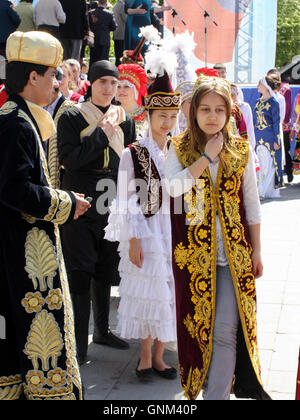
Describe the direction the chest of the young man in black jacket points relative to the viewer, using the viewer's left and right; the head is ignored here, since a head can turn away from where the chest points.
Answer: facing the viewer and to the right of the viewer

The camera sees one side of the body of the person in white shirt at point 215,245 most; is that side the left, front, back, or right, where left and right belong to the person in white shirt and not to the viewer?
front

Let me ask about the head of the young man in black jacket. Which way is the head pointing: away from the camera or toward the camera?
toward the camera

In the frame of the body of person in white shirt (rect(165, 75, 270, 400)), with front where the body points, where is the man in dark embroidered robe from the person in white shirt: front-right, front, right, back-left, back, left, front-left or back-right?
front-right

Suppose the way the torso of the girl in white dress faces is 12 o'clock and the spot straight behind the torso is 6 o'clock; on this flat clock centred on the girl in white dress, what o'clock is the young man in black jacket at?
The young man in black jacket is roughly at 6 o'clock from the girl in white dress.

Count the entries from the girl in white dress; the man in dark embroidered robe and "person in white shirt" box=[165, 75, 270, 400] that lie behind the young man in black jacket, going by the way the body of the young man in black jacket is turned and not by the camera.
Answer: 0

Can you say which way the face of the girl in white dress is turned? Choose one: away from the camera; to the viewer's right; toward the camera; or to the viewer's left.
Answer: toward the camera

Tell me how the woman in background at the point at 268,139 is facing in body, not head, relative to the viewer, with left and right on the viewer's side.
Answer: facing the viewer and to the left of the viewer

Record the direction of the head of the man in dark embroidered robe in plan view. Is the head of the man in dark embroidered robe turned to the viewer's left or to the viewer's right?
to the viewer's right

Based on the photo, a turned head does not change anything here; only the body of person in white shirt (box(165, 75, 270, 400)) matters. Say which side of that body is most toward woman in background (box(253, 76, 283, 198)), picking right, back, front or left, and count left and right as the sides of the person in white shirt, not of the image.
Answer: back

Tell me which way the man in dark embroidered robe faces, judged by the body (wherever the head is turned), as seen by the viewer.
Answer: to the viewer's right

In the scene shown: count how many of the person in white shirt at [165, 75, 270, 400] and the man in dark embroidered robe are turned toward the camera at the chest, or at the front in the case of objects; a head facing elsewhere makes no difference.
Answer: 1
